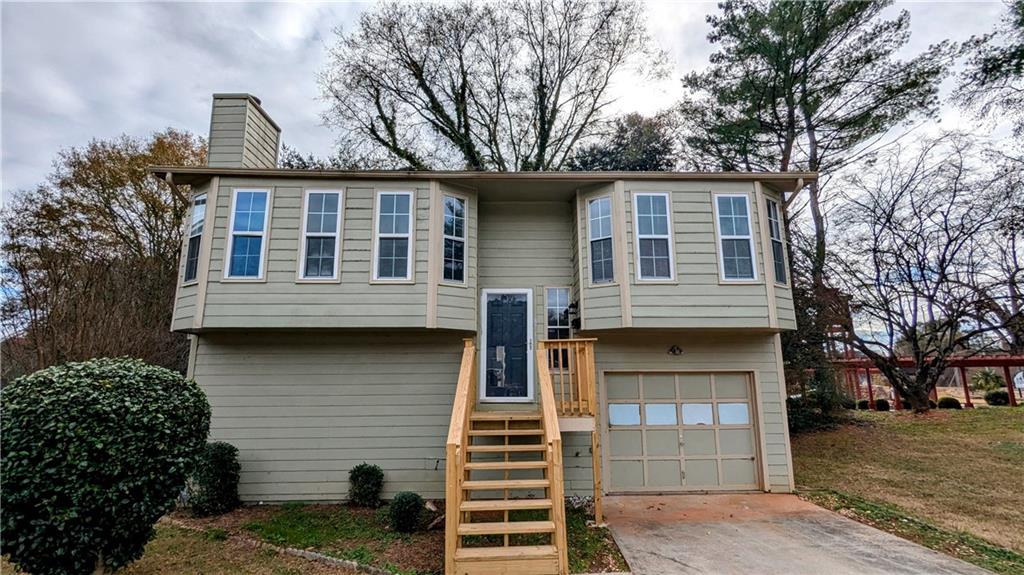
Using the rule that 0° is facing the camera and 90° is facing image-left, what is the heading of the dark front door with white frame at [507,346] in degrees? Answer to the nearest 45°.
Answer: approximately 0°

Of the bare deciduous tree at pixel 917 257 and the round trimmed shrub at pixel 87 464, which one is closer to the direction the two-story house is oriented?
the round trimmed shrub

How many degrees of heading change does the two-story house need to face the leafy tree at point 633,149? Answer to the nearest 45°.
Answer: approximately 135° to its left

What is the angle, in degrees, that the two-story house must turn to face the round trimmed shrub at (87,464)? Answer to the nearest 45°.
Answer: approximately 45° to its right

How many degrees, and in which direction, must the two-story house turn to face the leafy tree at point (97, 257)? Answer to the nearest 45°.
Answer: approximately 135° to its right

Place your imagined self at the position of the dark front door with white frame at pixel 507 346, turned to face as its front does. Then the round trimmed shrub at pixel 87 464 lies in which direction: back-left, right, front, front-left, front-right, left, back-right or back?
front-right

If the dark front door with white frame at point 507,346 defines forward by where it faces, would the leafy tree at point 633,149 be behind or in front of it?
behind

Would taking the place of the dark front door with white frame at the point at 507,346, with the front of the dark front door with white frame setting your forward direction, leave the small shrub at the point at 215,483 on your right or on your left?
on your right

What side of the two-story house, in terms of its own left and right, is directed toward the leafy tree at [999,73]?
left
